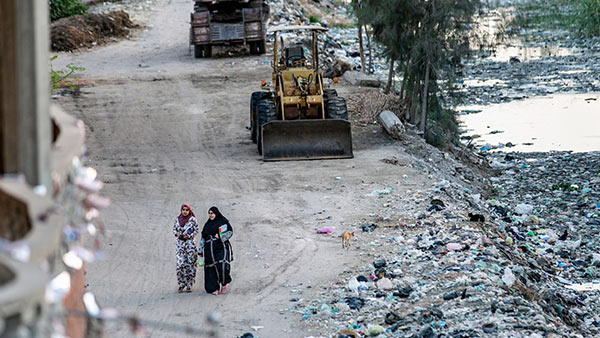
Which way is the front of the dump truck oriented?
away from the camera

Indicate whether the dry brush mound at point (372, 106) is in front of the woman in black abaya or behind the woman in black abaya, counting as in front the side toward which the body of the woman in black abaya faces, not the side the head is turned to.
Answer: behind

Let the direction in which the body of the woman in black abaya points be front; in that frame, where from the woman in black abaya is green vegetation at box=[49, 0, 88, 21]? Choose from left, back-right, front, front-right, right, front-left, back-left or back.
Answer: back-right

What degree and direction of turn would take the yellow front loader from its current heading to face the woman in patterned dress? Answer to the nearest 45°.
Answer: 0° — it already faces them

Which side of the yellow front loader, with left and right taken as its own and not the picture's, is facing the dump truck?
back

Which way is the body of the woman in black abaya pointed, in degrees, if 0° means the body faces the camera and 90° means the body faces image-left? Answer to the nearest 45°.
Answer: approximately 45°

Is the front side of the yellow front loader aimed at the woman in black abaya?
yes

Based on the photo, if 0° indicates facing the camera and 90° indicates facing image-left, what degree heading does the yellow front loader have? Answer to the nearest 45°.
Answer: approximately 0°

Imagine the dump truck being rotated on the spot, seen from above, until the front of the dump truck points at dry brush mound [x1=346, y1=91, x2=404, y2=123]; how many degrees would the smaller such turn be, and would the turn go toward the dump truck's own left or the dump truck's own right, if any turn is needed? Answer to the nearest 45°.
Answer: approximately 180°

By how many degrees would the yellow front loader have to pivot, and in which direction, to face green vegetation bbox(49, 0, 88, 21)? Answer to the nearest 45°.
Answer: approximately 135° to its right
